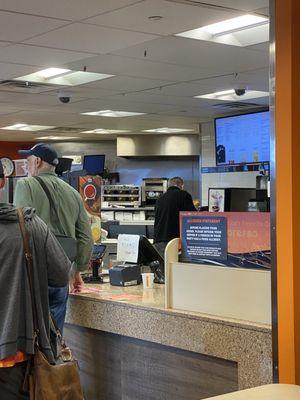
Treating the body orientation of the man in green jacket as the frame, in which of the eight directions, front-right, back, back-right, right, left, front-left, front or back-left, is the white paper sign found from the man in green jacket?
right

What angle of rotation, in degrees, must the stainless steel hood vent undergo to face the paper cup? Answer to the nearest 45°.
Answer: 0° — it already faces it

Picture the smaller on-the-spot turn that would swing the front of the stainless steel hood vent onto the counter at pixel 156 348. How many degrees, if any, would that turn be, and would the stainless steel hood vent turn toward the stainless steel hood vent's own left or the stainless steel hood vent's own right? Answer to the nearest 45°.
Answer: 0° — it already faces it

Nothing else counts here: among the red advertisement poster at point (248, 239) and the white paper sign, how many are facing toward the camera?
2

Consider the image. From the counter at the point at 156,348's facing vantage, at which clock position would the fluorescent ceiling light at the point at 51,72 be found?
The fluorescent ceiling light is roughly at 4 o'clock from the counter.

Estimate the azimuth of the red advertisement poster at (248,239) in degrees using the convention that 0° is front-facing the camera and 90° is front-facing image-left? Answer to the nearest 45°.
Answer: approximately 0°

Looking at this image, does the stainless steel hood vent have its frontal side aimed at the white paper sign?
yes
